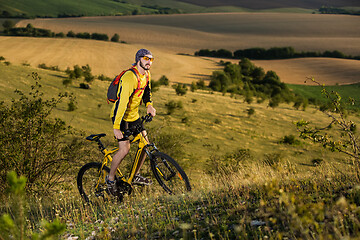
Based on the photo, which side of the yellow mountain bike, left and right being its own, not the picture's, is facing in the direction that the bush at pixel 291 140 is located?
left

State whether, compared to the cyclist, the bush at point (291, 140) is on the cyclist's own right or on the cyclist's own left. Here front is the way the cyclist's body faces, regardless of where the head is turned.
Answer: on the cyclist's own left

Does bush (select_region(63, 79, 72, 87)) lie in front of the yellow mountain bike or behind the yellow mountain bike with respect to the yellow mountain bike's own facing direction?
behind

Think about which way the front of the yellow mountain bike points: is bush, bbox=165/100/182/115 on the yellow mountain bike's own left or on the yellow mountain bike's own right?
on the yellow mountain bike's own left

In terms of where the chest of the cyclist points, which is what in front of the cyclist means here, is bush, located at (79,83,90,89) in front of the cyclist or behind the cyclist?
behind

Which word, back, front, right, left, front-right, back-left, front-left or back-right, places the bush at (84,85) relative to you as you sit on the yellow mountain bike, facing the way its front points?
back-left

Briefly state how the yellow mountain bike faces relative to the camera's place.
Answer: facing the viewer and to the right of the viewer

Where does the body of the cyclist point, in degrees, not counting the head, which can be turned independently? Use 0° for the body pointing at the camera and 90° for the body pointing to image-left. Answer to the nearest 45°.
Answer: approximately 315°

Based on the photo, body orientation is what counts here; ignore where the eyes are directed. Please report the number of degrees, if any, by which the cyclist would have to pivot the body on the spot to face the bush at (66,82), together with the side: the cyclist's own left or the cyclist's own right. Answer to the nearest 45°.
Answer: approximately 135° to the cyclist's own left

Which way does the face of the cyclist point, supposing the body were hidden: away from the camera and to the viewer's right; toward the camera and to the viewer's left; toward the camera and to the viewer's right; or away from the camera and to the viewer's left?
toward the camera and to the viewer's right

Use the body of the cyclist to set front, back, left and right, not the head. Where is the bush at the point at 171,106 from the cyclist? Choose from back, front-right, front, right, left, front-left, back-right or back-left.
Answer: back-left
